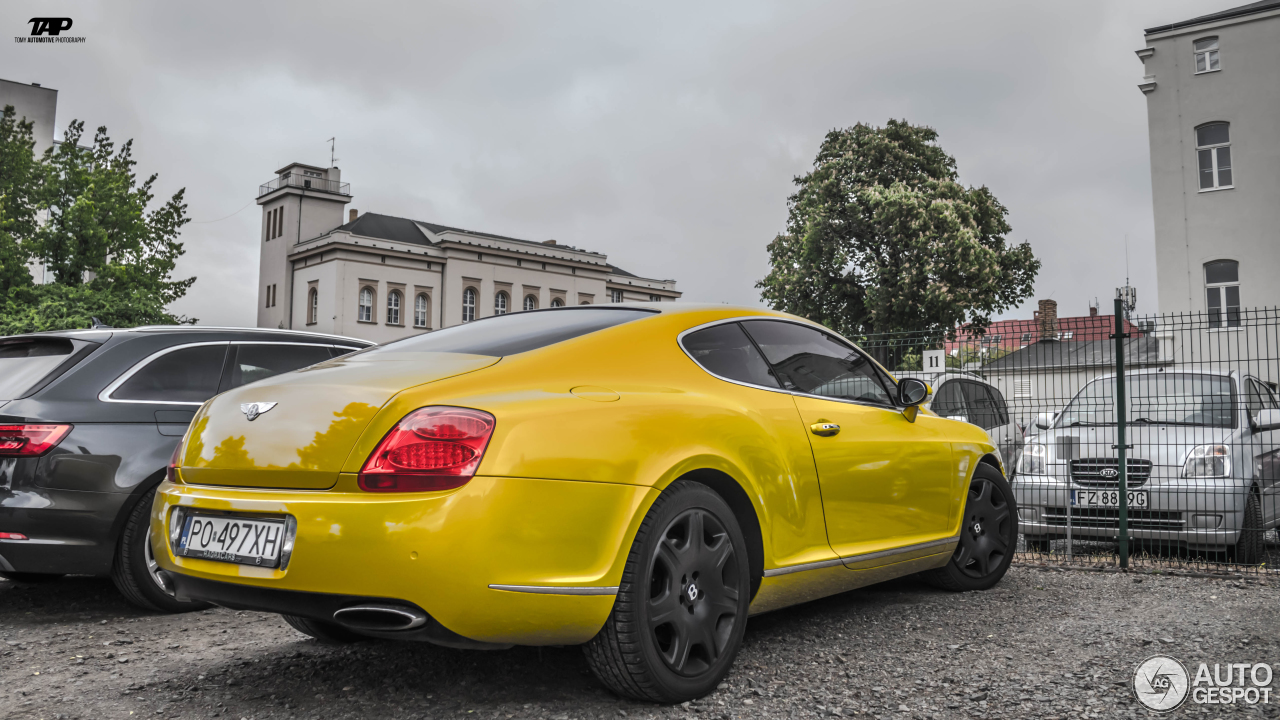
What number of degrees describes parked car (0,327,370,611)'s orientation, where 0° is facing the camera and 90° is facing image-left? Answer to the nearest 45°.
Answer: approximately 225°

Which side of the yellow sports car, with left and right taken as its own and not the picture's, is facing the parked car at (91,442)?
left

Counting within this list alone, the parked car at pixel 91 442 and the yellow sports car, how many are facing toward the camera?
0

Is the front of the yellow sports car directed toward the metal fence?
yes

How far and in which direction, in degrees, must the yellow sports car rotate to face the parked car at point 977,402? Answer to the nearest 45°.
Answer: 0° — it already faces it

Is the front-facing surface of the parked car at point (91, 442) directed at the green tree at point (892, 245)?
yes

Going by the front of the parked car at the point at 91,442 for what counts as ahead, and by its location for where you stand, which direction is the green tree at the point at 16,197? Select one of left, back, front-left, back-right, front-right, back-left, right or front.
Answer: front-left

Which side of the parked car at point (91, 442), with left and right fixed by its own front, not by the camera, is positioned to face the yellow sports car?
right

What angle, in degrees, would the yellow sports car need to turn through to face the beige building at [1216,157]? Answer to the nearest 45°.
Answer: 0° — it already faces it

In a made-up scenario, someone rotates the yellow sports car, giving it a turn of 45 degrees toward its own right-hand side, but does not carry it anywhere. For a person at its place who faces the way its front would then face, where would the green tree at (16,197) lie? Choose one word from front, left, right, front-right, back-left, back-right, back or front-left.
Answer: back-left

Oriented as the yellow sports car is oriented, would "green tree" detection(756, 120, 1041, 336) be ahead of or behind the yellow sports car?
ahead
